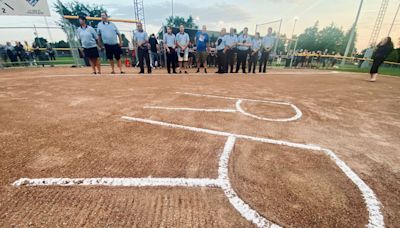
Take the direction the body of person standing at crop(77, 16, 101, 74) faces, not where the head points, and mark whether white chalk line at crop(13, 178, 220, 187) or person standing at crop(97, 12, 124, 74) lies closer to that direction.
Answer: the white chalk line

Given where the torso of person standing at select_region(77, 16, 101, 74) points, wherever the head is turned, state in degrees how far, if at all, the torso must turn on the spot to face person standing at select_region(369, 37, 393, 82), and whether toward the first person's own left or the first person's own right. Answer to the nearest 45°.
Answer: approximately 45° to the first person's own left

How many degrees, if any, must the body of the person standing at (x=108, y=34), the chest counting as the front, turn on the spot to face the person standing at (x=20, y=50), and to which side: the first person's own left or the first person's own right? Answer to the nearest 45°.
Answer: approximately 135° to the first person's own right

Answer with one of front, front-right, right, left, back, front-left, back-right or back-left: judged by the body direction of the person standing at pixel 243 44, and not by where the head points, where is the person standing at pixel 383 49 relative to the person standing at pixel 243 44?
left

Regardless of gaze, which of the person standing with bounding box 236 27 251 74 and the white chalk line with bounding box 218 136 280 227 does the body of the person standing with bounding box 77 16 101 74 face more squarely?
the white chalk line

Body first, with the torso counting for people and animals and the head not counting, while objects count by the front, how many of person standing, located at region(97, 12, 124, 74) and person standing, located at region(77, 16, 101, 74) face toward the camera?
2

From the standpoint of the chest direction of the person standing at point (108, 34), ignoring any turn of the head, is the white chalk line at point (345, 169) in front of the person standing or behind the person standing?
in front

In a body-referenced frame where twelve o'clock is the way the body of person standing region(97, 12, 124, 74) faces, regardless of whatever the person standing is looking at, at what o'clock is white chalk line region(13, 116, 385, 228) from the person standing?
The white chalk line is roughly at 12 o'clock from the person standing.

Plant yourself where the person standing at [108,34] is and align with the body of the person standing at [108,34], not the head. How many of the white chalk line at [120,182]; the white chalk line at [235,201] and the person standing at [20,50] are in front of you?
2

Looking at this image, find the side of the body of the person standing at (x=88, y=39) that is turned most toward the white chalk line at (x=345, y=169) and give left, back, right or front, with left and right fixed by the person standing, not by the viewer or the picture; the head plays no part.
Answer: front

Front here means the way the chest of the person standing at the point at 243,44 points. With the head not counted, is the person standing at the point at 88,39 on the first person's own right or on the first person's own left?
on the first person's own right

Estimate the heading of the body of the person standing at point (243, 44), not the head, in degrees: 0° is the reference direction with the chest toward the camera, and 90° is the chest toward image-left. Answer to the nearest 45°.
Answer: approximately 0°
